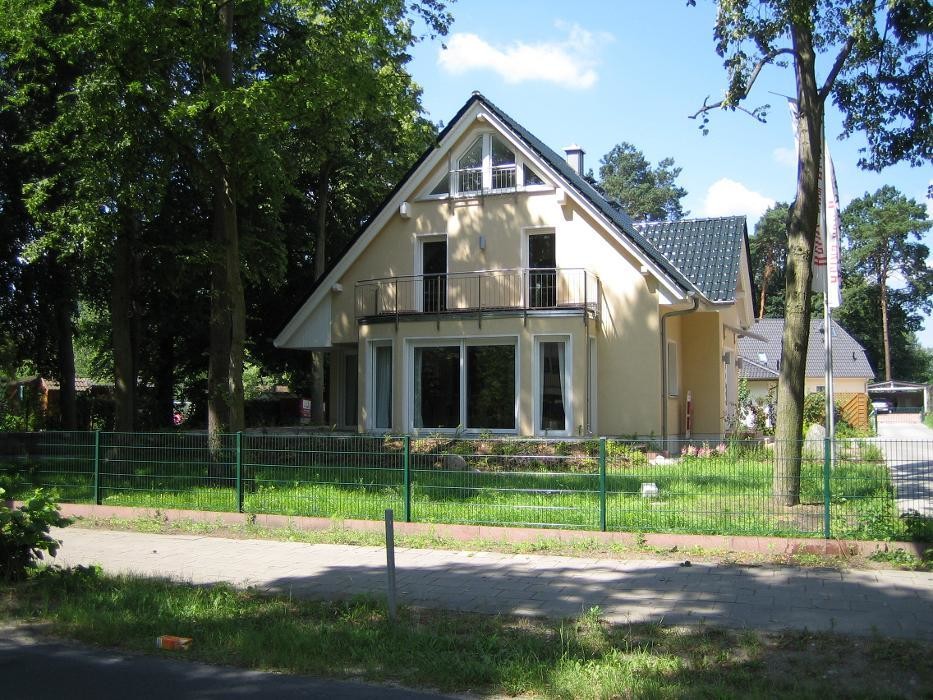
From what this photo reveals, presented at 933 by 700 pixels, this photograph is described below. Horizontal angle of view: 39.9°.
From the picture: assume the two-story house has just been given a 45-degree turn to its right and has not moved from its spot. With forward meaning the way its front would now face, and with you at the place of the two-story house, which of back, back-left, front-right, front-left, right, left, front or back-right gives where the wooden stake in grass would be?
front-left

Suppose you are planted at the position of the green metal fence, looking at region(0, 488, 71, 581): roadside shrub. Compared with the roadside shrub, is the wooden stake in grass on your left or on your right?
left

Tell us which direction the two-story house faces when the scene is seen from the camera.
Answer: facing the viewer

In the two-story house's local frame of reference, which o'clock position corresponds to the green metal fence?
The green metal fence is roughly at 12 o'clock from the two-story house.

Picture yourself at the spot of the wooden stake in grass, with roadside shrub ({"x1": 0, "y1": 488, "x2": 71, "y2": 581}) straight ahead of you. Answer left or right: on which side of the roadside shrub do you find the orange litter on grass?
left

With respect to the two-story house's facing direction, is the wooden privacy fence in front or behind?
behind

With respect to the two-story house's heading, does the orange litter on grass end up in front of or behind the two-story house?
in front

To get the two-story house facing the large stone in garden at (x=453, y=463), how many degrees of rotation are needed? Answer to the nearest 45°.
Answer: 0° — it already faces it

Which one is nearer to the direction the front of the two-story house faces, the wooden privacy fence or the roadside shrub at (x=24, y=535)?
the roadside shrub

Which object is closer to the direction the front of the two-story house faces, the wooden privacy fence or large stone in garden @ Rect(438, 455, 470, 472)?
the large stone in garden

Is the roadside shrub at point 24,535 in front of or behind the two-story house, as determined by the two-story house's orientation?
in front
